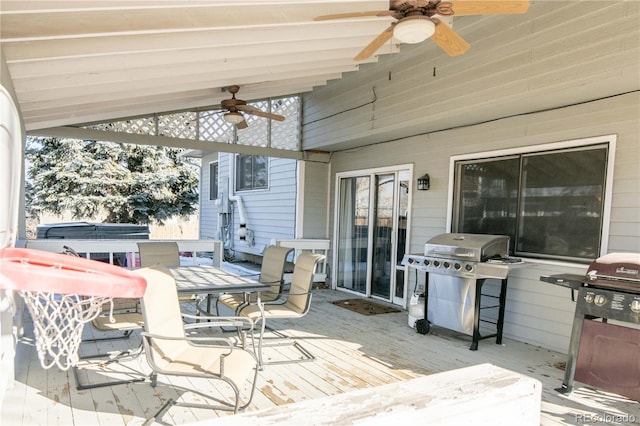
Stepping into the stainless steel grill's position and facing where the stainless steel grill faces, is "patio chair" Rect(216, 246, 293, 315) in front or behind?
in front

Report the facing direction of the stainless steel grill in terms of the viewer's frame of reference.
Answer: facing the viewer and to the left of the viewer

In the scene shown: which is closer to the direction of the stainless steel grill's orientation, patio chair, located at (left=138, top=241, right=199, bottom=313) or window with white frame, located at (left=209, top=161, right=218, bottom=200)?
the patio chair

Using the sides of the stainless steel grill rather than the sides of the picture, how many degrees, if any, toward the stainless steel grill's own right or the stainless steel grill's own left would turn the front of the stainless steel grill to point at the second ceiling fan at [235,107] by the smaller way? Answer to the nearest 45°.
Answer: approximately 45° to the stainless steel grill's own right

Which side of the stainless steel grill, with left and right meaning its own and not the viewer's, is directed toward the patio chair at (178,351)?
front

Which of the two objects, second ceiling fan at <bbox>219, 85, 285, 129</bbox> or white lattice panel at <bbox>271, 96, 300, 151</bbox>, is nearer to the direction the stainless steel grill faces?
the second ceiling fan

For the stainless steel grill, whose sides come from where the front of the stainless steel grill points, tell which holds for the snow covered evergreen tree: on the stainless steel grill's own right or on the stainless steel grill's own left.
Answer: on the stainless steel grill's own right

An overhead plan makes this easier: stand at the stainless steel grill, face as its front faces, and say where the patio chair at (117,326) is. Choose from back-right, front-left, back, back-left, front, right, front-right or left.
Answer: front
